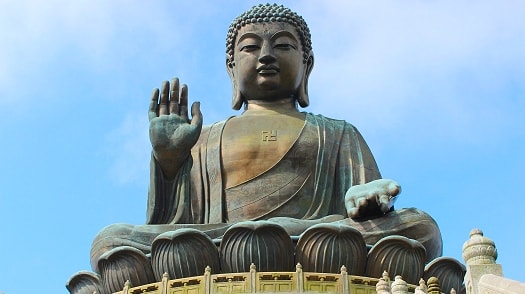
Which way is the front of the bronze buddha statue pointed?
toward the camera

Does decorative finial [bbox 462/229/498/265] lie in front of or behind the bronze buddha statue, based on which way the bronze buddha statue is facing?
in front

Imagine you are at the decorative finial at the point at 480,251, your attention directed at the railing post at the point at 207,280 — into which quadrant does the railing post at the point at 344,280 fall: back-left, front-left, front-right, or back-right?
front-right
